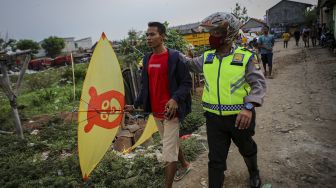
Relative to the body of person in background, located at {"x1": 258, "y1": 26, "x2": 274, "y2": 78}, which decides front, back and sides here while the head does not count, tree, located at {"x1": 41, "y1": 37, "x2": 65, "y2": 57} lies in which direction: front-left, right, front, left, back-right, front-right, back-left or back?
back-right

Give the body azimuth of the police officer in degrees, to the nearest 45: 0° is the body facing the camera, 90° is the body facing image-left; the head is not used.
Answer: approximately 45°

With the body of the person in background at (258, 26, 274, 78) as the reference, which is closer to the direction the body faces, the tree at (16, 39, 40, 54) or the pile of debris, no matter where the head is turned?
the pile of debris

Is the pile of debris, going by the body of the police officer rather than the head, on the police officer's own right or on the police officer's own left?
on the police officer's own right

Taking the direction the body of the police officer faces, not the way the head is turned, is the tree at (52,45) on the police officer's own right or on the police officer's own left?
on the police officer's own right

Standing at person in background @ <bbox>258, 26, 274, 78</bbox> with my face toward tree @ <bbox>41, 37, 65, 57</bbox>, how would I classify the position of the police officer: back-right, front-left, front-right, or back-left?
back-left

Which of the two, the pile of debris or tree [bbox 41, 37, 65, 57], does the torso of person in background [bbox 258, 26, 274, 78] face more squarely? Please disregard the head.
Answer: the pile of debris

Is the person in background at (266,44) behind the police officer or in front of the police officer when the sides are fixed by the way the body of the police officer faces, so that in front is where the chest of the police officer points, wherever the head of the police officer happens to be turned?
behind

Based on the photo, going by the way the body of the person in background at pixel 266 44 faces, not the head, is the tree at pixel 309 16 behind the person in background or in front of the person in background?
behind

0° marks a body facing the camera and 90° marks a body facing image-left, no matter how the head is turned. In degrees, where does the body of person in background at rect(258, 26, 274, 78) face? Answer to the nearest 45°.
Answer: approximately 0°
